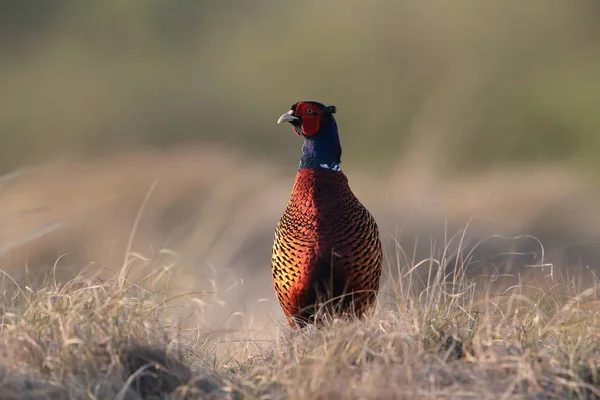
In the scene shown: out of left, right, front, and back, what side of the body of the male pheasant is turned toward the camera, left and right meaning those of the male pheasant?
front
